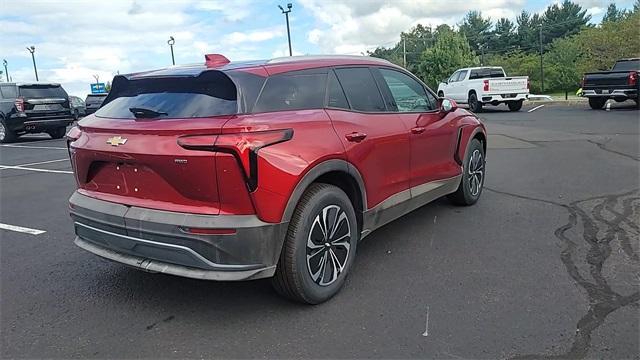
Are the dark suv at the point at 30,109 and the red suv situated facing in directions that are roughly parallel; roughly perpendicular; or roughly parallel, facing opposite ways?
roughly perpendicular

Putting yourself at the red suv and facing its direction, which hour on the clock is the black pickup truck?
The black pickup truck is roughly at 12 o'clock from the red suv.

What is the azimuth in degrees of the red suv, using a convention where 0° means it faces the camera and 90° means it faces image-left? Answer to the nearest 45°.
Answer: approximately 225°

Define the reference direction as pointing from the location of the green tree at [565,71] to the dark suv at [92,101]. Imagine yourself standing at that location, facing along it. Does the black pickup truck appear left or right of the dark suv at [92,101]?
left

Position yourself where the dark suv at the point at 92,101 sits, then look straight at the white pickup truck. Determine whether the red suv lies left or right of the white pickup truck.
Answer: right

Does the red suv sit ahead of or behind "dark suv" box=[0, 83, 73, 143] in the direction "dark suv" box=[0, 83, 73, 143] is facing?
behind

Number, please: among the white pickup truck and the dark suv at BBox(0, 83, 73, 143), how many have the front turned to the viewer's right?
0

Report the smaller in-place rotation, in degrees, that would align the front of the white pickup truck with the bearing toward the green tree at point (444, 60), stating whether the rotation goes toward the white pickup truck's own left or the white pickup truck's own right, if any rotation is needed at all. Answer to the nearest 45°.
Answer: approximately 45° to the white pickup truck's own right

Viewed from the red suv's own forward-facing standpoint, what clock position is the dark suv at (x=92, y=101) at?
The dark suv is roughly at 10 o'clock from the red suv.

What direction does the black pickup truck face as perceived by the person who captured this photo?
facing away from the viewer and to the right of the viewer

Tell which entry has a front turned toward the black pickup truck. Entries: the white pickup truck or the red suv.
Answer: the red suv

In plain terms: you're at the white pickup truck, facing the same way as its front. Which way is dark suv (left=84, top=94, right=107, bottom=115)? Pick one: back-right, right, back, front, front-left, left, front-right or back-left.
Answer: front-left

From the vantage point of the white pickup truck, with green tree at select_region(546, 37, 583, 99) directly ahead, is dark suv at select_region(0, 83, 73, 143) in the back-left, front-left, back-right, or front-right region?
back-left
